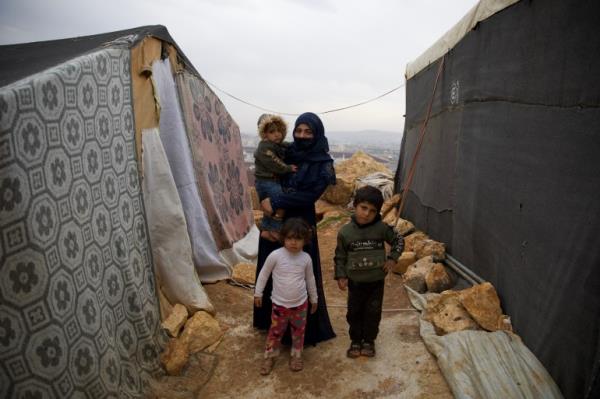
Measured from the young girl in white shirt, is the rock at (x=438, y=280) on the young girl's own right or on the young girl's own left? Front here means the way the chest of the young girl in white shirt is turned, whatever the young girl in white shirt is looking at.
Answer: on the young girl's own left

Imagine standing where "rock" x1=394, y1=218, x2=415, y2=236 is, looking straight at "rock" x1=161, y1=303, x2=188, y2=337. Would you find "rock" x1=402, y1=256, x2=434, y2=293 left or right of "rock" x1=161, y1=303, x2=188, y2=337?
left

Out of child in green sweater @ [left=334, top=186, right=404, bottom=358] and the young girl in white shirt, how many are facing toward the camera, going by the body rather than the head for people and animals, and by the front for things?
2

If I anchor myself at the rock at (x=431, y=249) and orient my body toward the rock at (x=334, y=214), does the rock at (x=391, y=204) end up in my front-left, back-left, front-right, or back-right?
front-right

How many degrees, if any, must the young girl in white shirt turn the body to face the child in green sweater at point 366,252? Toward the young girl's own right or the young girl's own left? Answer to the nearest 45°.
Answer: approximately 90° to the young girl's own left

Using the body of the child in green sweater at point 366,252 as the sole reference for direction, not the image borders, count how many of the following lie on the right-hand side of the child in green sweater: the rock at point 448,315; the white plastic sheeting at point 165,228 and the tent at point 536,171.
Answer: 1

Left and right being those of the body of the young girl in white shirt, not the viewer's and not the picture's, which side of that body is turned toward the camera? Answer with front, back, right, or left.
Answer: front

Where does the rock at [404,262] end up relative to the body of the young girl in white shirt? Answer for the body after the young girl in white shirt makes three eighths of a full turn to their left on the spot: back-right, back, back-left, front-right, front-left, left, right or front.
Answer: front

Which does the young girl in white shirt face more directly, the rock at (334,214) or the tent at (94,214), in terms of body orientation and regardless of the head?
the tent

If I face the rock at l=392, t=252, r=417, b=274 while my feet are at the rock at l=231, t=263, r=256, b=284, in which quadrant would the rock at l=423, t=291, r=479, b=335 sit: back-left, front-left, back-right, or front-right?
front-right

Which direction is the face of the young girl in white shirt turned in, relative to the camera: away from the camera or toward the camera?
toward the camera

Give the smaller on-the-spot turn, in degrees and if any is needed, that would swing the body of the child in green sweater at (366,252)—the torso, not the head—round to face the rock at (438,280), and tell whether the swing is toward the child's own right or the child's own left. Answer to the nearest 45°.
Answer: approximately 135° to the child's own left

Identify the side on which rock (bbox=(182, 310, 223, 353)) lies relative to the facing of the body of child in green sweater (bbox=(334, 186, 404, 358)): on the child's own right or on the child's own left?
on the child's own right

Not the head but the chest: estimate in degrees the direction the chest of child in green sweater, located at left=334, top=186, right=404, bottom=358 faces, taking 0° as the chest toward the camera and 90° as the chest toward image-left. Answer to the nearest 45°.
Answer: approximately 0°

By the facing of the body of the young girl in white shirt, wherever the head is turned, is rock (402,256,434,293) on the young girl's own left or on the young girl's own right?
on the young girl's own left

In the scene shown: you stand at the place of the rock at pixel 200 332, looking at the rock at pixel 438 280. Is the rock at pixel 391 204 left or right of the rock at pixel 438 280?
left
